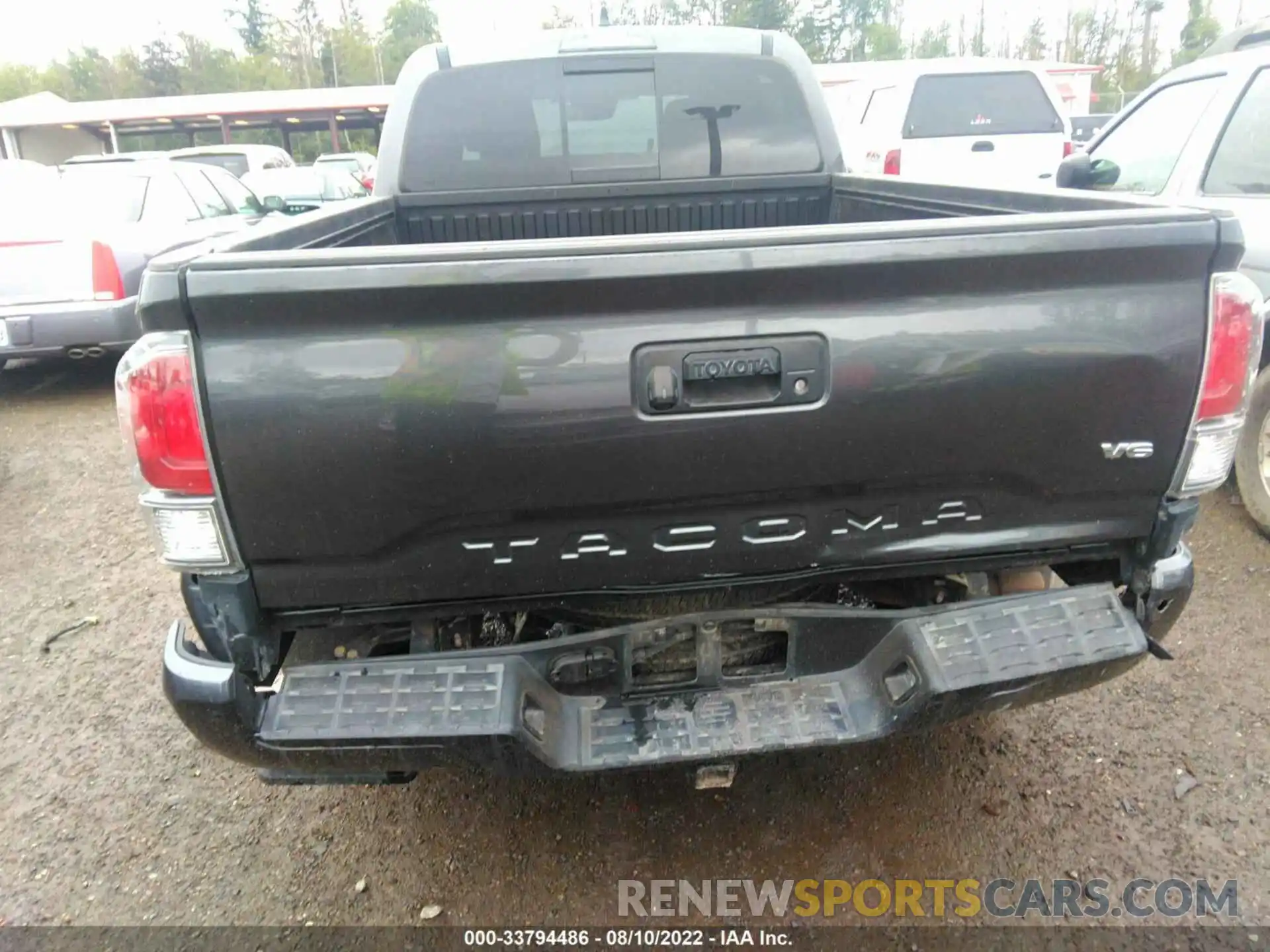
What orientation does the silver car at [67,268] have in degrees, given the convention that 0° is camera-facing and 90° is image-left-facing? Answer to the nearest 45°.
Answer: approximately 225°

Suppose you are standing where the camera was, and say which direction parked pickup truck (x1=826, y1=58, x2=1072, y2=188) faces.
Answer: facing away from the viewer and to the left of the viewer

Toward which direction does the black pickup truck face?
away from the camera

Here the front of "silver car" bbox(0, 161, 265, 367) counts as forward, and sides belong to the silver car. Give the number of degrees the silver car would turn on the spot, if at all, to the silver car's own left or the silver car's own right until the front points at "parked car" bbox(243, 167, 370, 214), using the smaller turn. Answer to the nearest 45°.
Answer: approximately 45° to the silver car's own left

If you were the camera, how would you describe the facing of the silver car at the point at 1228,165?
facing away from the viewer and to the left of the viewer

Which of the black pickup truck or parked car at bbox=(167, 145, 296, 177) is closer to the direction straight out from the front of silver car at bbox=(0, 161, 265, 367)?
the parked car

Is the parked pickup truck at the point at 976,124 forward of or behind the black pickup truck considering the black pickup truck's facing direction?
forward
